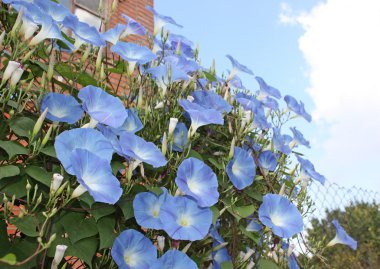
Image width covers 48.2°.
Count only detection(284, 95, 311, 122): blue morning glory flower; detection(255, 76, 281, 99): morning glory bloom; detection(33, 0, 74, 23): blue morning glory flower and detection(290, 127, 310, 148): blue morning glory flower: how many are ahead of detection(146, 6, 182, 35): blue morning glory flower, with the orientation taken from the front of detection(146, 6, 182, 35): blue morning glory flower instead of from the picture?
3

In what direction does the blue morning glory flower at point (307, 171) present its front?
to the viewer's right

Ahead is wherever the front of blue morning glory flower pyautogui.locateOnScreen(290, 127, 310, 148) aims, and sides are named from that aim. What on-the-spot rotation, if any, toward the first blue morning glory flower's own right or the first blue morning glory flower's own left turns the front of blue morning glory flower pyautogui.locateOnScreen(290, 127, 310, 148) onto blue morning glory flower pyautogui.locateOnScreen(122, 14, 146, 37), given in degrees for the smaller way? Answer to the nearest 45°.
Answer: approximately 135° to the first blue morning glory flower's own right

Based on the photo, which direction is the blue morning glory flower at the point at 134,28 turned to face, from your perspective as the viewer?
facing to the right of the viewer

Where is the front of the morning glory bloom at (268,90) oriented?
to the viewer's right

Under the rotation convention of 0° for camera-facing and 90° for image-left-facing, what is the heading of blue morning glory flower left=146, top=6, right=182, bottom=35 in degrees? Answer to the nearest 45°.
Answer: approximately 270°
